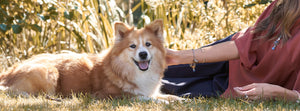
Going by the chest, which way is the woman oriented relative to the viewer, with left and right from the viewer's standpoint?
facing the viewer and to the left of the viewer

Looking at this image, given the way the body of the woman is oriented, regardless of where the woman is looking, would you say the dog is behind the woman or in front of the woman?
in front
